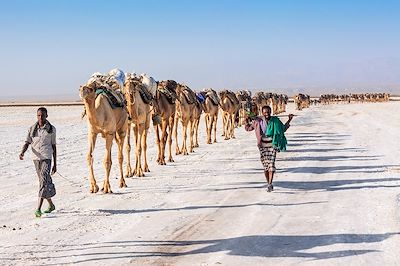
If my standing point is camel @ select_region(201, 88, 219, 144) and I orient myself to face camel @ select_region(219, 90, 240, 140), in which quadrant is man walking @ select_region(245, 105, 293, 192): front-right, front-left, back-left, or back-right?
back-right

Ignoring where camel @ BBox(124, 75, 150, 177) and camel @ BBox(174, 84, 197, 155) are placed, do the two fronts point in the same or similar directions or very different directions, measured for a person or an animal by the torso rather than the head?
same or similar directions

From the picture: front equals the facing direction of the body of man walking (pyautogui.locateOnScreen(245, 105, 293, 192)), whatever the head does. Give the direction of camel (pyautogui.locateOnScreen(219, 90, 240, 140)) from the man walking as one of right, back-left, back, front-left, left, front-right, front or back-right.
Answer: back

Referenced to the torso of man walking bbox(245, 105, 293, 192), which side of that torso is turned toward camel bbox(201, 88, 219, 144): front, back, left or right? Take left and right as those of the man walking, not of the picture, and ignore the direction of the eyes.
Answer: back

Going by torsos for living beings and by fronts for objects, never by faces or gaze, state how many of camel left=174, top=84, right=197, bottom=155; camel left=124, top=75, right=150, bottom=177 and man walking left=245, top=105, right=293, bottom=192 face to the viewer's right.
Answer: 0

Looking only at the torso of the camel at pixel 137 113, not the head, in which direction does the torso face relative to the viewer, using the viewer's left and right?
facing the viewer and to the left of the viewer

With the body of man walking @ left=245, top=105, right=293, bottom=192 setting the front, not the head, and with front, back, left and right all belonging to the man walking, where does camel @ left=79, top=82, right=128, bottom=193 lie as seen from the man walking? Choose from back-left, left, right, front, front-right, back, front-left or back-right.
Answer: right

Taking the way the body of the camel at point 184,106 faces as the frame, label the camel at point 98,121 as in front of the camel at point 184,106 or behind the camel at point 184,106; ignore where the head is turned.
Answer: in front

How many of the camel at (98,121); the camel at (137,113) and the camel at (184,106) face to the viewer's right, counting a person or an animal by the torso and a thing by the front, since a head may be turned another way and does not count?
0

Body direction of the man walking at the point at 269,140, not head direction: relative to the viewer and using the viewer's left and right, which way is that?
facing the viewer

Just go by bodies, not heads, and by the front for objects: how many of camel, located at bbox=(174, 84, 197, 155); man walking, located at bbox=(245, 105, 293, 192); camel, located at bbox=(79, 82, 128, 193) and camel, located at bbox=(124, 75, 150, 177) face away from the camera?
0

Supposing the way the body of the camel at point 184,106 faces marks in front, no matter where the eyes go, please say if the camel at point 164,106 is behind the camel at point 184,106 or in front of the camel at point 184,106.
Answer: in front

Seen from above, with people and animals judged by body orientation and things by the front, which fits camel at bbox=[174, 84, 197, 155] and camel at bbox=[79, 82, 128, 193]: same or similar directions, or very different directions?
same or similar directions

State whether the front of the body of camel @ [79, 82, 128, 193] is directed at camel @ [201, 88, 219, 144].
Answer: no

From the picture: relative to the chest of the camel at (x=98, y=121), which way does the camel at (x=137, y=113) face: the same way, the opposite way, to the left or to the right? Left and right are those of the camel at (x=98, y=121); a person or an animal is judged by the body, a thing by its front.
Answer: the same way

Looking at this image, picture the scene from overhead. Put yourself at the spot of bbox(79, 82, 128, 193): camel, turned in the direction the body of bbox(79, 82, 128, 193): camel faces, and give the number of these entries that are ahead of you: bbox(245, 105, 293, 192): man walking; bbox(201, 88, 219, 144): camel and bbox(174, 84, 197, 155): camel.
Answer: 0

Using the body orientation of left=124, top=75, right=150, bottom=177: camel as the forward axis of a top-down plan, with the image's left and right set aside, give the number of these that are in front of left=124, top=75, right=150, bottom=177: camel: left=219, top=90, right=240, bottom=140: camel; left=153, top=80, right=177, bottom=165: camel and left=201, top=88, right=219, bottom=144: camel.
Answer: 0
